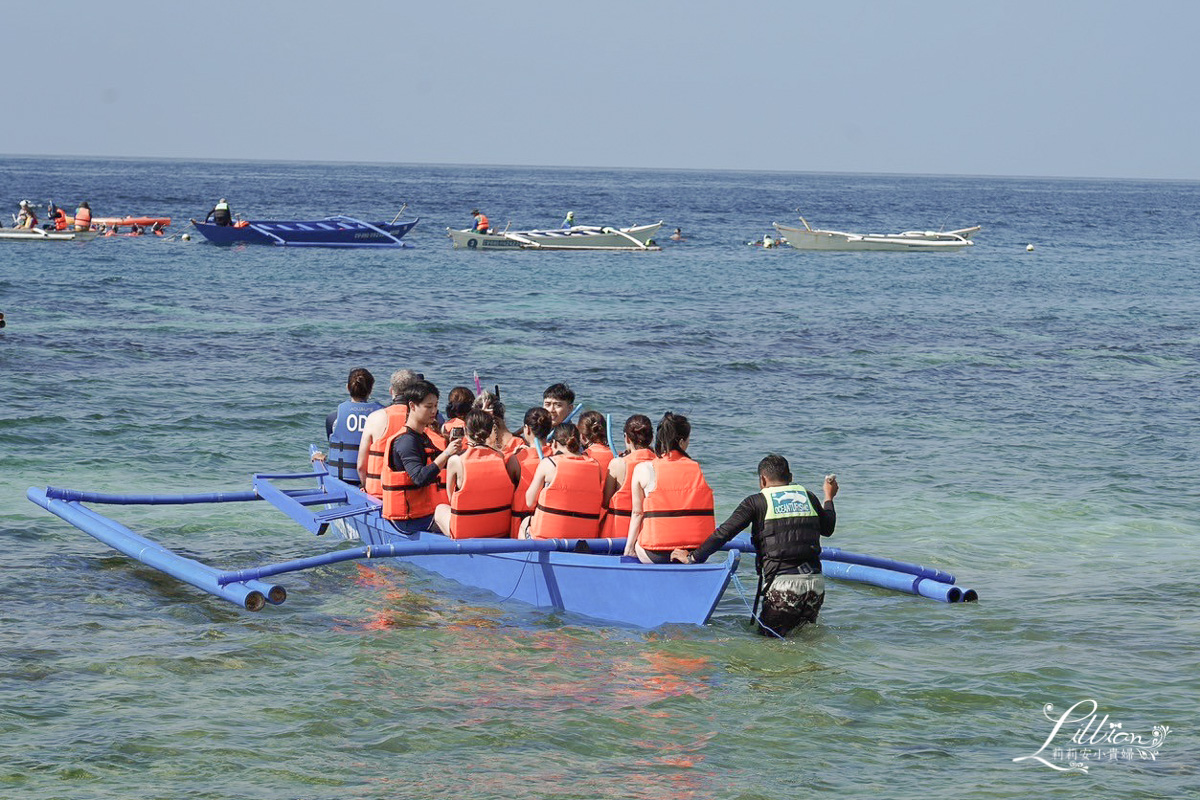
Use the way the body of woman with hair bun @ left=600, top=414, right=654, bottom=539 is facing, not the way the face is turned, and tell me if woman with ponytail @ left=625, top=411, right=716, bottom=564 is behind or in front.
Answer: behind

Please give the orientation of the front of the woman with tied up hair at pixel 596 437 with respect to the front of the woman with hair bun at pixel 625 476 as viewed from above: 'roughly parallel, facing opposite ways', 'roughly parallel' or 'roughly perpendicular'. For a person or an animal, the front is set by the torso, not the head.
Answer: roughly parallel

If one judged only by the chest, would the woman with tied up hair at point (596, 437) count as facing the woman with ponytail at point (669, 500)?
no

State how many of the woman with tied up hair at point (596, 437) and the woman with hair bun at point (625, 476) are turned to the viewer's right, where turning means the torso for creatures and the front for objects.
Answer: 0

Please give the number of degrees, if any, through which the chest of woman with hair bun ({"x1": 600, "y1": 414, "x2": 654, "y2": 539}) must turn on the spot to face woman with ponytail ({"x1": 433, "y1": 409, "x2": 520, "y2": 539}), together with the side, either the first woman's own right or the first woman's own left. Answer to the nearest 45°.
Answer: approximately 45° to the first woman's own left

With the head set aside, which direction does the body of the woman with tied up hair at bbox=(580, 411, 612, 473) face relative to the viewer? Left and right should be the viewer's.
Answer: facing away from the viewer and to the left of the viewer
